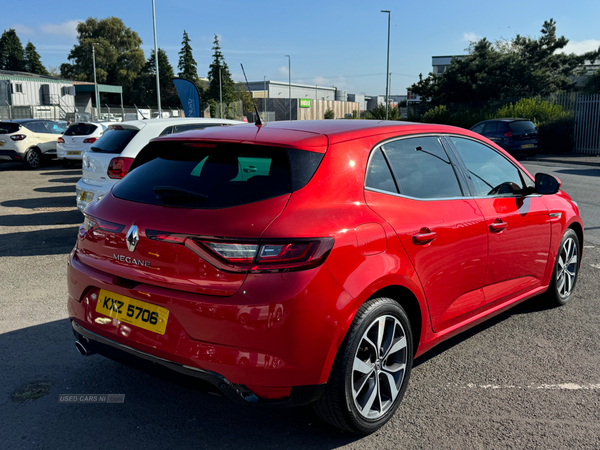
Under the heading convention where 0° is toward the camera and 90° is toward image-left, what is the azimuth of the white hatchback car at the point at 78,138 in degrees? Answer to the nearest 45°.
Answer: approximately 225°

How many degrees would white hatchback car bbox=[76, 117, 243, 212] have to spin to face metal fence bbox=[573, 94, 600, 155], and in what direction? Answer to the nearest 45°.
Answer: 0° — it already faces it

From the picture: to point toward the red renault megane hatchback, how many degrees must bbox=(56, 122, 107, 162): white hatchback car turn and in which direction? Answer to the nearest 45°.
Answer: approximately 135° to its right

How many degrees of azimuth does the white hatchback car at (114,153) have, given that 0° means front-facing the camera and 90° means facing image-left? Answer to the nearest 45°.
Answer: approximately 225°

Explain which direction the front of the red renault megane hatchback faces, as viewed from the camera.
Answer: facing away from the viewer and to the right of the viewer

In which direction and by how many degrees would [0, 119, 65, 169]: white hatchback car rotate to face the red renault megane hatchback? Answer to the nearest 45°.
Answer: approximately 135° to its right

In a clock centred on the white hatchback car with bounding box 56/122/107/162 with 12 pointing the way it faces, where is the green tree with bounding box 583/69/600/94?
The green tree is roughly at 1 o'clock from the white hatchback car.

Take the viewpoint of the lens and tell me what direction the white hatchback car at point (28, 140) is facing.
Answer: facing away from the viewer and to the right of the viewer

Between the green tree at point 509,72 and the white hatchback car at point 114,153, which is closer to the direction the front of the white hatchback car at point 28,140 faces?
the green tree

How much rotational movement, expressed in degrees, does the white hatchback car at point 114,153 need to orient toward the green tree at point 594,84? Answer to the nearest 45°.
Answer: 0° — it already faces it

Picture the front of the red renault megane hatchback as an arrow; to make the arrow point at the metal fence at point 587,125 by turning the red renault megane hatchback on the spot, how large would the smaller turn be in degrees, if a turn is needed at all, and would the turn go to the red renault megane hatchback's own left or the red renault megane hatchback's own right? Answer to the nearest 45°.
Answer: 0° — it already faces it

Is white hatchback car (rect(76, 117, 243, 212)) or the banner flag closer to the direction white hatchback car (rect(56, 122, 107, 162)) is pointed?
the banner flag

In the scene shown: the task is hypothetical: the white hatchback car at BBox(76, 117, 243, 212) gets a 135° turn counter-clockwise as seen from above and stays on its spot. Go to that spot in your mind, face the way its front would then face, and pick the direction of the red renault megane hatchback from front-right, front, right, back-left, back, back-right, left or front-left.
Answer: left
